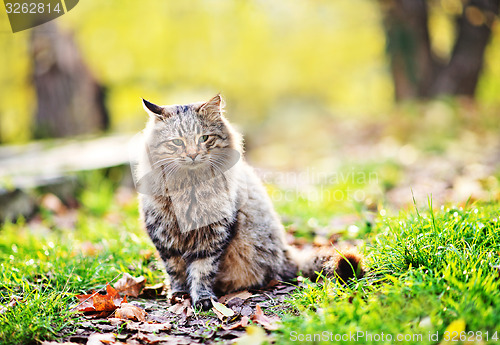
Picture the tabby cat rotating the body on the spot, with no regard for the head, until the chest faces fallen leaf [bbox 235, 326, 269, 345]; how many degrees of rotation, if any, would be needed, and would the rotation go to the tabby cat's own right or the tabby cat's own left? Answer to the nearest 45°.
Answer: approximately 45° to the tabby cat's own left

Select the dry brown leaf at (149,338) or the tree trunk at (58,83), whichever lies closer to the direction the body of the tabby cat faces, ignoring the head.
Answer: the dry brown leaf

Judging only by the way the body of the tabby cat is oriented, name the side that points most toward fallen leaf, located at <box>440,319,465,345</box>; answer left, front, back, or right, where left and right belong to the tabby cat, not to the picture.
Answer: left

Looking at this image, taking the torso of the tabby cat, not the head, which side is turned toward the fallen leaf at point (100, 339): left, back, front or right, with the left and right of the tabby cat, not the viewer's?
front

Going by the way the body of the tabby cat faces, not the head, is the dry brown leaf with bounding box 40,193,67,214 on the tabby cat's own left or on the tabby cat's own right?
on the tabby cat's own right

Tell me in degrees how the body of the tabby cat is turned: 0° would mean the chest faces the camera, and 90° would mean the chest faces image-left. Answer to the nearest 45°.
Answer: approximately 45°
